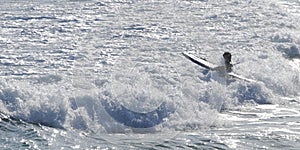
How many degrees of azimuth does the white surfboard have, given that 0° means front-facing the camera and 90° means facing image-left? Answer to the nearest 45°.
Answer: approximately 90°
